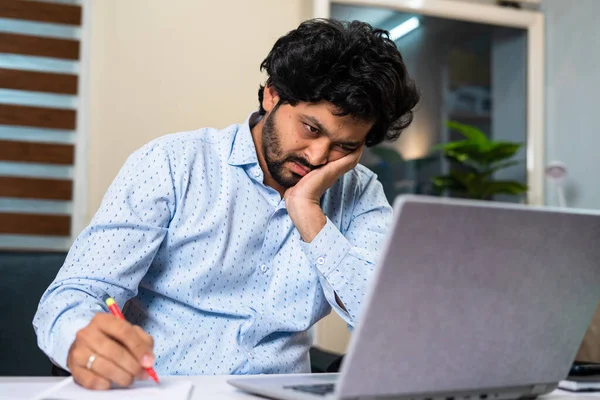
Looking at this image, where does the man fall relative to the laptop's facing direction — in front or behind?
in front

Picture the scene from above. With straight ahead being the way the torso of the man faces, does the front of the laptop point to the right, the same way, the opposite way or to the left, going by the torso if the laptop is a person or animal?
the opposite way

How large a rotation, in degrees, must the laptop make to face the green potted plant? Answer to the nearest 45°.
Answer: approximately 45° to its right

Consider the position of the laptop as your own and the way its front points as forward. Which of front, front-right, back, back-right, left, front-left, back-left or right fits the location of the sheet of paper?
front-left

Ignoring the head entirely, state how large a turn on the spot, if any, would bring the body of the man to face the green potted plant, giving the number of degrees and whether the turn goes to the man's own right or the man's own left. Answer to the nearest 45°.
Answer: approximately 90° to the man's own left

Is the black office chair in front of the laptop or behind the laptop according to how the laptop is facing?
in front

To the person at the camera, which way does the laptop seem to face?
facing away from the viewer and to the left of the viewer

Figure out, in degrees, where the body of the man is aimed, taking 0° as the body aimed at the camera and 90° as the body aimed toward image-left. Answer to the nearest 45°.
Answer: approximately 315°
